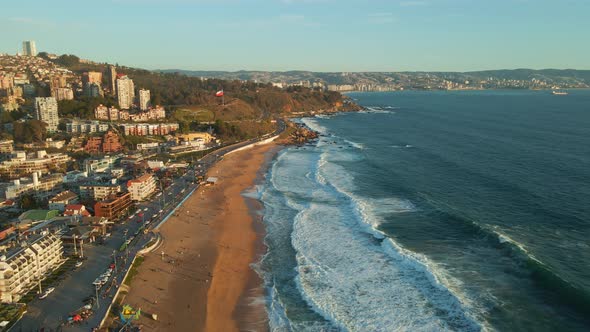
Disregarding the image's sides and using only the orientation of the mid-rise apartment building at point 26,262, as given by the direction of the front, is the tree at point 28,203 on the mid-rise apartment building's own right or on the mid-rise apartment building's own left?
on the mid-rise apartment building's own left

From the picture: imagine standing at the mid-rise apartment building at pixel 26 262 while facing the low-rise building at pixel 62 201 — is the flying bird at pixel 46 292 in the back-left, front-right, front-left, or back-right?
back-right

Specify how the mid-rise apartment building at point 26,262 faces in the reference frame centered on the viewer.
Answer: facing the viewer and to the right of the viewer

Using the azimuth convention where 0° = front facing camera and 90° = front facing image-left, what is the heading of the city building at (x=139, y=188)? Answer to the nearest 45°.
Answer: approximately 315°

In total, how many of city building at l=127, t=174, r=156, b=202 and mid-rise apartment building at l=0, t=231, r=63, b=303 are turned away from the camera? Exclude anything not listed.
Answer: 0

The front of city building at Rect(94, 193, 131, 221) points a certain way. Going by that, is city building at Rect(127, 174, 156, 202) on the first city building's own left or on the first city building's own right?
on the first city building's own left

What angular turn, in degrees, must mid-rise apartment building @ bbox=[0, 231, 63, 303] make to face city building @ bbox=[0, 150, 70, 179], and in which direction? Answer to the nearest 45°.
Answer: approximately 135° to its left

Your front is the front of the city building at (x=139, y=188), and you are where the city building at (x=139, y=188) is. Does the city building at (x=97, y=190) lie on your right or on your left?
on your right

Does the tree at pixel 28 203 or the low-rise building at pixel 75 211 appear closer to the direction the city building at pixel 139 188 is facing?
the low-rise building
